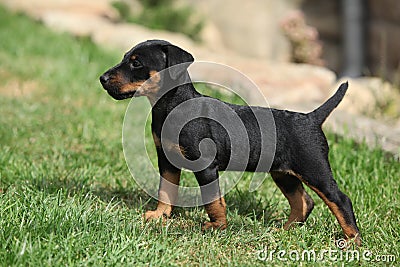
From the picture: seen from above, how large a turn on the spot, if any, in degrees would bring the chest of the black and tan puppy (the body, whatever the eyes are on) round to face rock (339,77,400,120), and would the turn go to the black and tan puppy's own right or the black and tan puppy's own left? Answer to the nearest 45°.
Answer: approximately 135° to the black and tan puppy's own right

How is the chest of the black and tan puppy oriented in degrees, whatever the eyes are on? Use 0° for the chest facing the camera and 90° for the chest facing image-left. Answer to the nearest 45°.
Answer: approximately 90°
